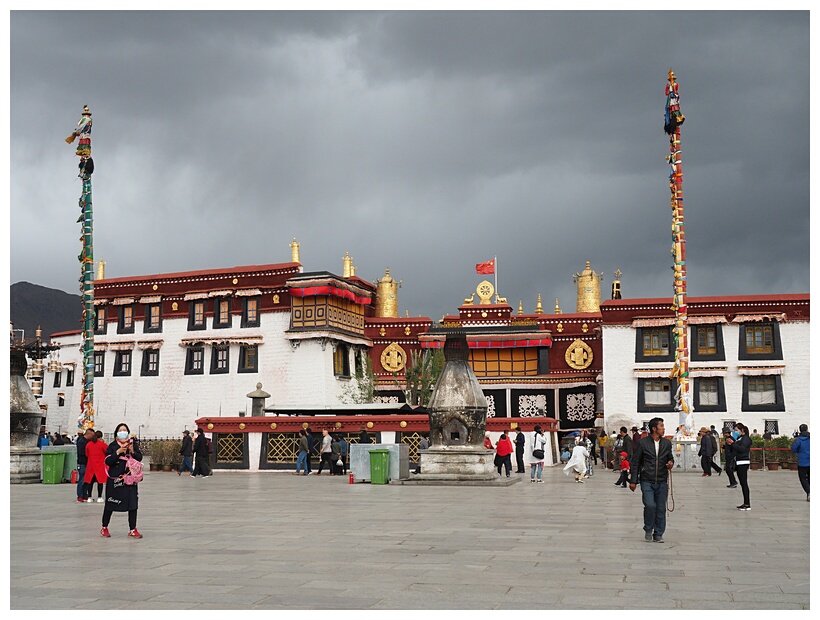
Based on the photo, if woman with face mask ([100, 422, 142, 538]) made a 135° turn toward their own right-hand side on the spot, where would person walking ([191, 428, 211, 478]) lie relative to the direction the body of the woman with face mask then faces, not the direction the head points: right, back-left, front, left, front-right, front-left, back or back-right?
front-right

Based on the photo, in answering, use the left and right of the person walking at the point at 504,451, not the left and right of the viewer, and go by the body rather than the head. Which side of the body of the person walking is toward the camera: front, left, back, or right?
back

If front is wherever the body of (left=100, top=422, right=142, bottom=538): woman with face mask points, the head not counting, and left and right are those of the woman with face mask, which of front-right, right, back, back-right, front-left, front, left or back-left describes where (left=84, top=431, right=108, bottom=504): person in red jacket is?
back
